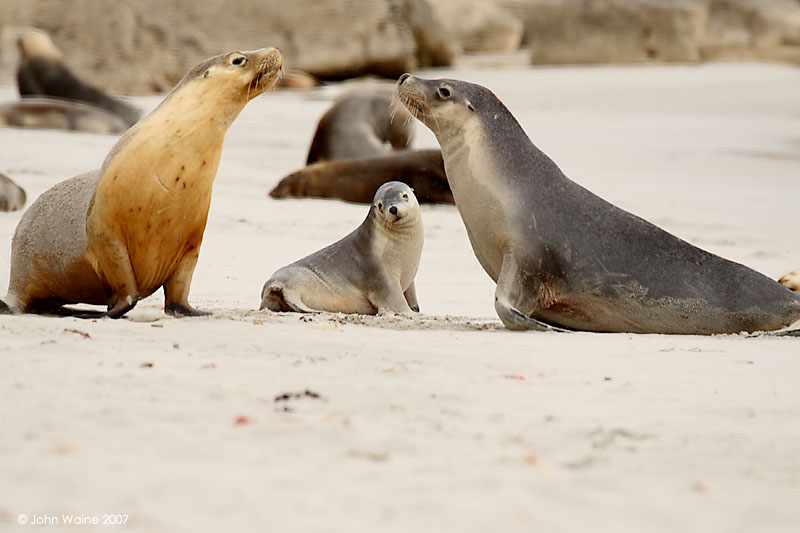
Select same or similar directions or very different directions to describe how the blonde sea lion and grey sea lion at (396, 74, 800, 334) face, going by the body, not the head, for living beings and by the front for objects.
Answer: very different directions

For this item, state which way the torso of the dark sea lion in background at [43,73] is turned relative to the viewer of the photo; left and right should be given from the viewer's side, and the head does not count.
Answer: facing to the left of the viewer

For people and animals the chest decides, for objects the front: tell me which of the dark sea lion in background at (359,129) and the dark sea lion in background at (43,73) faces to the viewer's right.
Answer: the dark sea lion in background at (359,129)

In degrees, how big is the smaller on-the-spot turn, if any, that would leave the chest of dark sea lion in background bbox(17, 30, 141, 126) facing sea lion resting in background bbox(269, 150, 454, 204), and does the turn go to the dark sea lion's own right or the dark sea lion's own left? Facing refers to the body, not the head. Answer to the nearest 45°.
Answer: approximately 90° to the dark sea lion's own left

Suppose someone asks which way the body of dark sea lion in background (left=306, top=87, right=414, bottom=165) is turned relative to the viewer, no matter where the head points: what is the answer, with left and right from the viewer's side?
facing to the right of the viewer

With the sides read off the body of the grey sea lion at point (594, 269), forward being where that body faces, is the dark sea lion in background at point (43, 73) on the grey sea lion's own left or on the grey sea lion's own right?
on the grey sea lion's own right

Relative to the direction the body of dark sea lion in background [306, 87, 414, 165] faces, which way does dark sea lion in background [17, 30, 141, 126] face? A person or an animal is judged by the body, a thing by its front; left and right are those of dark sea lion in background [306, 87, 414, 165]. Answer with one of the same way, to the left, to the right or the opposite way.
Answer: the opposite way

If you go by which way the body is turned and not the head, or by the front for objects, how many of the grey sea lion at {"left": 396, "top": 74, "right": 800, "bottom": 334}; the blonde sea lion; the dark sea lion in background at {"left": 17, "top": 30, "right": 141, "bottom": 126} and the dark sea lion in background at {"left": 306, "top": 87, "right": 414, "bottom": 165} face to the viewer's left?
2

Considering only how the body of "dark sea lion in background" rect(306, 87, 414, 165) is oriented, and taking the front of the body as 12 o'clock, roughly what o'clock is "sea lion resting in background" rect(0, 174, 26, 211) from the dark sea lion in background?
The sea lion resting in background is roughly at 4 o'clock from the dark sea lion in background.

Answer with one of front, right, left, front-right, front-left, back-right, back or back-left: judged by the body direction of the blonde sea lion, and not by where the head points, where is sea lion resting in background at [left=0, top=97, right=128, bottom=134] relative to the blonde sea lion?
back-left

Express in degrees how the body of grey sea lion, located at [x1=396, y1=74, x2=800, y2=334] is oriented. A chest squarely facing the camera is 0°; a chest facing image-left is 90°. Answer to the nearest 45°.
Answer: approximately 90°

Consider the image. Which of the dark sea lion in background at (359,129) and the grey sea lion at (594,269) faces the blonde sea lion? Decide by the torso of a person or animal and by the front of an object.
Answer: the grey sea lion
